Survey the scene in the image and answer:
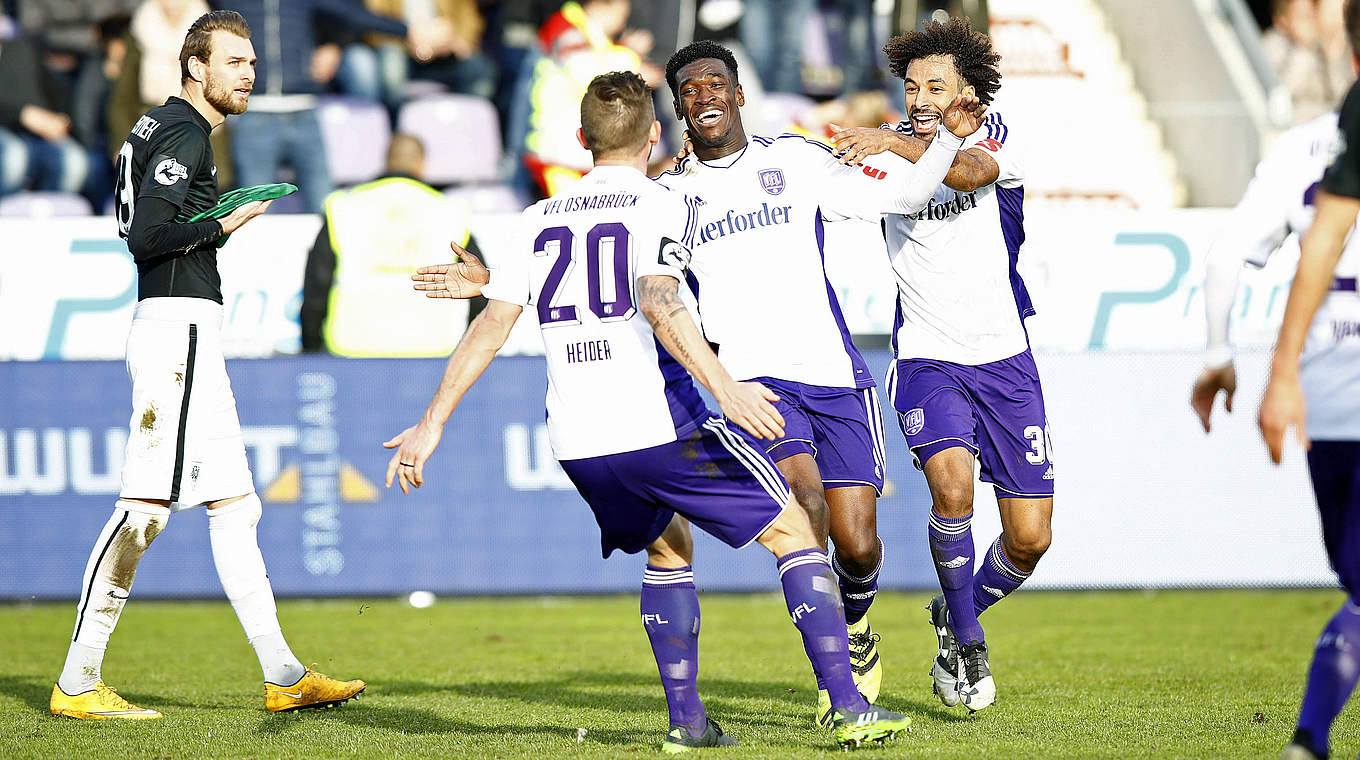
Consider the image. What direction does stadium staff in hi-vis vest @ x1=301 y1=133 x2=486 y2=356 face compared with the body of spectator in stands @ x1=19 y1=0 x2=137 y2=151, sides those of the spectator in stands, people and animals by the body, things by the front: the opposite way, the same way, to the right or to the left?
the opposite way

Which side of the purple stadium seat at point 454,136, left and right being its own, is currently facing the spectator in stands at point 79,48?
right

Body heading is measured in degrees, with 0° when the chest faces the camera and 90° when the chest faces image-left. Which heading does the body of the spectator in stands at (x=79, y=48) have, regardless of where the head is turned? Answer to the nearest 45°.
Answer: approximately 0°

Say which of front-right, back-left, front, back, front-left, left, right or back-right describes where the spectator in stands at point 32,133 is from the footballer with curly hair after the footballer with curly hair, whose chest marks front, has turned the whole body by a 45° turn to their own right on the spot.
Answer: front-right

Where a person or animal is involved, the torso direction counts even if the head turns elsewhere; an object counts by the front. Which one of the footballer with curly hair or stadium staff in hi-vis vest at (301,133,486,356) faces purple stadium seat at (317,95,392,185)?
the stadium staff in hi-vis vest

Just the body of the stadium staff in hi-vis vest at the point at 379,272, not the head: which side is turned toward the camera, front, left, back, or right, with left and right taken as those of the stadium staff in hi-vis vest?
back

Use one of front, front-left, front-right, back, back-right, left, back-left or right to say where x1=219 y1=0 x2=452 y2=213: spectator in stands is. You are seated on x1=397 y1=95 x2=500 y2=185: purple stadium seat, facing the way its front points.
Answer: right

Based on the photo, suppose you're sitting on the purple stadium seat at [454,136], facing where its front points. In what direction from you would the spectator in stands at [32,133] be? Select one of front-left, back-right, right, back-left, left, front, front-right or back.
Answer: right
